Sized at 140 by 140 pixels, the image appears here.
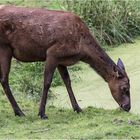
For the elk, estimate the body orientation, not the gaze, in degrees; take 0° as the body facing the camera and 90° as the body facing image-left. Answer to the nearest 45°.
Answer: approximately 270°

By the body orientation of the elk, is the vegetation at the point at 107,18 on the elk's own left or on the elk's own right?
on the elk's own left
